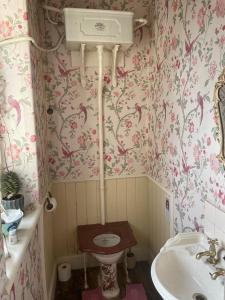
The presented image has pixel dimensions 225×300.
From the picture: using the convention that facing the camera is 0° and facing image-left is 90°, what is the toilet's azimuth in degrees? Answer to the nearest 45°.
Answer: approximately 0°

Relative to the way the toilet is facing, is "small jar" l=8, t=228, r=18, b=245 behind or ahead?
ahead

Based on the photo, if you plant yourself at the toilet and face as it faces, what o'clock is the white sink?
The white sink is roughly at 11 o'clock from the toilet.

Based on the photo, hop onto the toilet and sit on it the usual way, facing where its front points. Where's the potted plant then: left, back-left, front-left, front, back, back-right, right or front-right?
front-right
